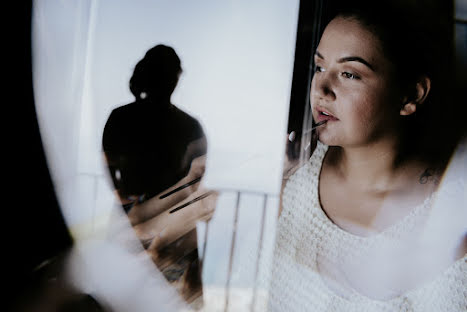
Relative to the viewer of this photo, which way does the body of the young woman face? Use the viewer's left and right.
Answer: facing the viewer and to the left of the viewer

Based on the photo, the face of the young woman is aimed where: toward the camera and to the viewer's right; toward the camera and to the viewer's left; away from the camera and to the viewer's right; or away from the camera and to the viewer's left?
toward the camera and to the viewer's left
